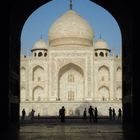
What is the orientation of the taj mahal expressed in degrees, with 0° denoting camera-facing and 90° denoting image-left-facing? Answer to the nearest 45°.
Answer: approximately 0°

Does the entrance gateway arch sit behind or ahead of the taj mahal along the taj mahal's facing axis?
ahead
